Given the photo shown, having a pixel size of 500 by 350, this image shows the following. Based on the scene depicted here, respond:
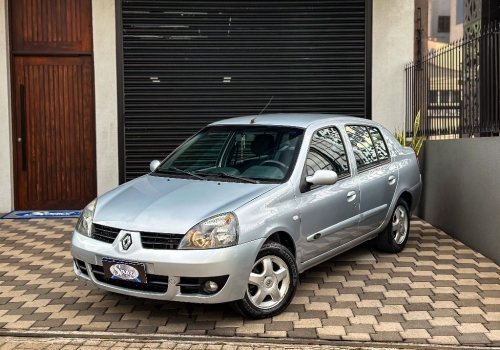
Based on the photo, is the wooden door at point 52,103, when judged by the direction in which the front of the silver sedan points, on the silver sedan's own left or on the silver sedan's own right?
on the silver sedan's own right

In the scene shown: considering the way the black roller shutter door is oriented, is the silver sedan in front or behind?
in front

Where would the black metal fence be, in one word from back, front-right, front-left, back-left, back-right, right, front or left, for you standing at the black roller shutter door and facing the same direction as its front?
front-left

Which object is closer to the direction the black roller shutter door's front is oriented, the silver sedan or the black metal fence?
the silver sedan

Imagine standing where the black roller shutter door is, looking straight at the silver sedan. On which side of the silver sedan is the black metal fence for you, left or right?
left

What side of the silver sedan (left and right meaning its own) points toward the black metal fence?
back

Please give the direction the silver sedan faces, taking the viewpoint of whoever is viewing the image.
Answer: facing the viewer and to the left of the viewer

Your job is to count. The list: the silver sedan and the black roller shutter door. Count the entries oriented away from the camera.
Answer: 0

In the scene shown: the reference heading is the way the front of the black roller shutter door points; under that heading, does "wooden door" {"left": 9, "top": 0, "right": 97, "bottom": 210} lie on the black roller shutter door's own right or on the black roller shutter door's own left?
on the black roller shutter door's own right

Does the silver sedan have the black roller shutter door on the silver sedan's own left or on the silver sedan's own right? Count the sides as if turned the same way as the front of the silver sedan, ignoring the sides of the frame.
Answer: on the silver sedan's own right

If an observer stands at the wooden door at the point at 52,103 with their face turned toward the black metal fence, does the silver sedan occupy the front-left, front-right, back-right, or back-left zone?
front-right

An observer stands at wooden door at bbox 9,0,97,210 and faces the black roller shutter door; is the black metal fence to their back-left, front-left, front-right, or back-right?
front-right

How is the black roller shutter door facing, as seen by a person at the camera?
facing the viewer
